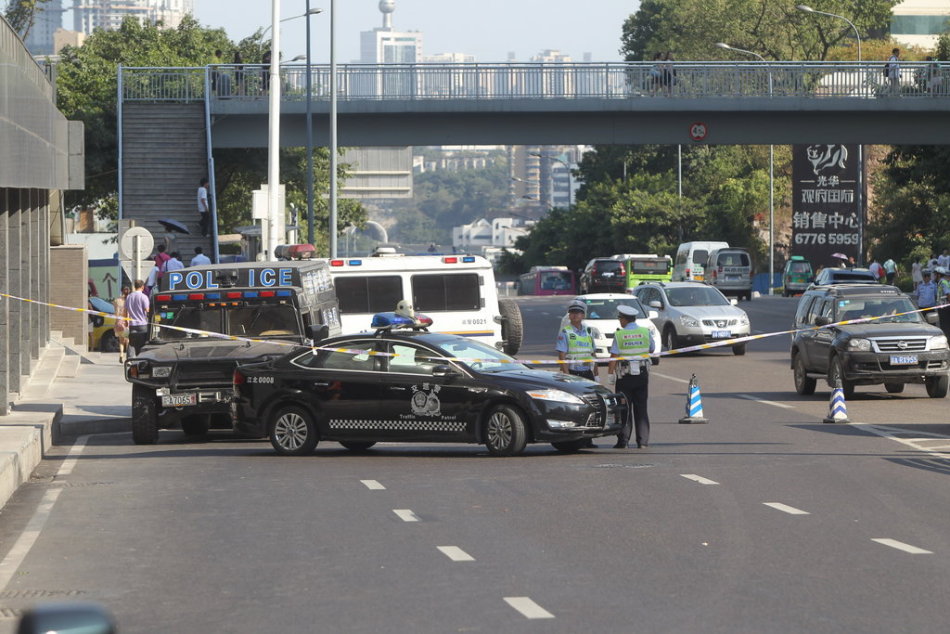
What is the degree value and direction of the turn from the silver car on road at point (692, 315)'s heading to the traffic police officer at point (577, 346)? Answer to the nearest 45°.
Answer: approximately 45° to its right

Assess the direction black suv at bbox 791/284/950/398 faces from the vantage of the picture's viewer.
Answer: facing the viewer and to the right of the viewer

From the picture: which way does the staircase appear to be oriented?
toward the camera

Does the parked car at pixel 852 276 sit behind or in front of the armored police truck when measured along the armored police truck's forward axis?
behind

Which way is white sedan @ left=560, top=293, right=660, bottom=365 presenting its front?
toward the camera

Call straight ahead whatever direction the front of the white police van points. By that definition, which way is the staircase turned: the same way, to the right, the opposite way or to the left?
to the left

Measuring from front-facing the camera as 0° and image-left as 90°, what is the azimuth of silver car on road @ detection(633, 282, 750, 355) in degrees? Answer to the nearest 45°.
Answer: approximately 315°

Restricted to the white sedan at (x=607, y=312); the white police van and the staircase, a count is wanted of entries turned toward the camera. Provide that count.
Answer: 2

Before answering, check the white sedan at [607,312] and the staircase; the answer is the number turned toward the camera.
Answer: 2
